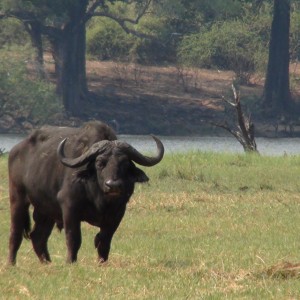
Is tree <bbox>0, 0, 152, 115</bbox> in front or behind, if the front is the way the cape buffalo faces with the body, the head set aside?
behind

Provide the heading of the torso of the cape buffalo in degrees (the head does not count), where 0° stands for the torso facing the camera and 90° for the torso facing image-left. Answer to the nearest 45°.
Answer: approximately 315°

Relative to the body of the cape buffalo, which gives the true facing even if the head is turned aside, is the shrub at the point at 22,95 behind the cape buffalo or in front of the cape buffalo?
behind
